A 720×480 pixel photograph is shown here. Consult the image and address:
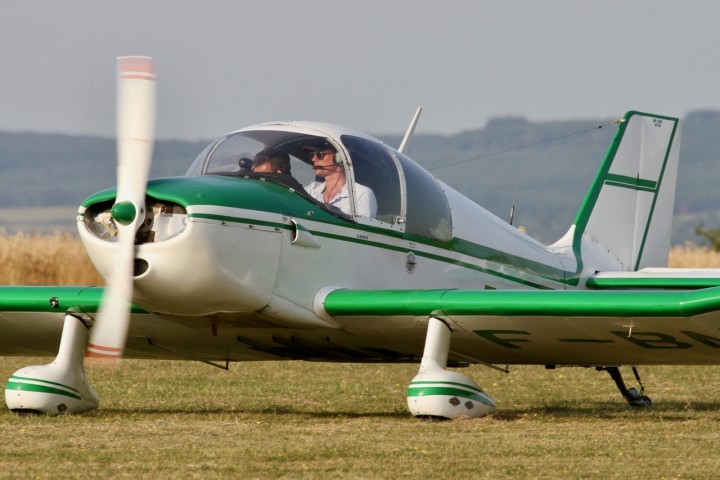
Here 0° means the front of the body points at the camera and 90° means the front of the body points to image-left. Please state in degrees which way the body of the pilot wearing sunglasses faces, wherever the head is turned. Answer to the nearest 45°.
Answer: approximately 45°

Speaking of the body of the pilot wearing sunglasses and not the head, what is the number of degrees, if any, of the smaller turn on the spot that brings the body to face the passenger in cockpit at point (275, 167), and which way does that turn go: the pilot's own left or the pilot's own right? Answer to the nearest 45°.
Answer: approximately 45° to the pilot's own right

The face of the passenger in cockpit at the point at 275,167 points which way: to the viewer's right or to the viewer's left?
to the viewer's left

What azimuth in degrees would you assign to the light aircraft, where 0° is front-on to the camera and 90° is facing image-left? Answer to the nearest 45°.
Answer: approximately 45°
